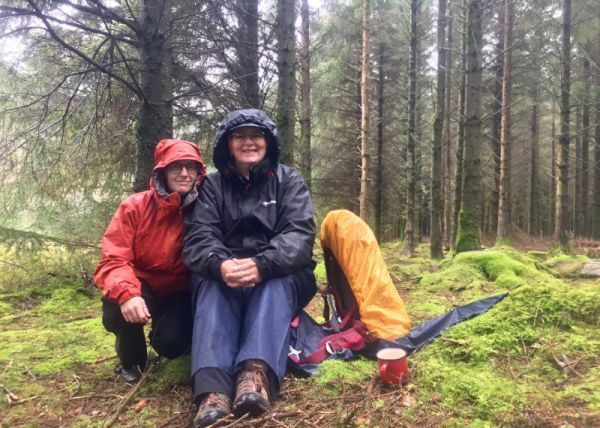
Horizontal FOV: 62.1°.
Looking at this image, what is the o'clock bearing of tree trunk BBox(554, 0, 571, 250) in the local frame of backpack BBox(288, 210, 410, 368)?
The tree trunk is roughly at 10 o'clock from the backpack.

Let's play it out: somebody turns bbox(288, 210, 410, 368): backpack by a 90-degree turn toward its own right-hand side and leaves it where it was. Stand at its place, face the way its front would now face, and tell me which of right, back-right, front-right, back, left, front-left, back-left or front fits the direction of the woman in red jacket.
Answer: right

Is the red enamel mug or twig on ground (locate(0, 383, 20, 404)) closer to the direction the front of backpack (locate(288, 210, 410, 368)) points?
the red enamel mug

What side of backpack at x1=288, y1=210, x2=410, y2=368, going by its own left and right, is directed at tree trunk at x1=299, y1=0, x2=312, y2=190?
left

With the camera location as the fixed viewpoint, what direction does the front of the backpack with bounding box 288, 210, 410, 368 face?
facing to the right of the viewer

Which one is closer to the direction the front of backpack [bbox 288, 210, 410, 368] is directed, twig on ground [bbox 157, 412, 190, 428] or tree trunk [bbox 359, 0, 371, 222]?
the tree trunk
